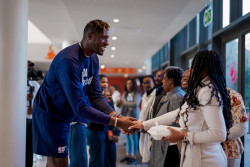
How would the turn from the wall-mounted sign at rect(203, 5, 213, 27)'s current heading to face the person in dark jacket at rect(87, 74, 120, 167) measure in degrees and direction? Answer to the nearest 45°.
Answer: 0° — it already faces them

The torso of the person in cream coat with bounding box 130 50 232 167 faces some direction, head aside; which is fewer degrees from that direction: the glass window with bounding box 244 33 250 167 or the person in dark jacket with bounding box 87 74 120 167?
the person in dark jacket

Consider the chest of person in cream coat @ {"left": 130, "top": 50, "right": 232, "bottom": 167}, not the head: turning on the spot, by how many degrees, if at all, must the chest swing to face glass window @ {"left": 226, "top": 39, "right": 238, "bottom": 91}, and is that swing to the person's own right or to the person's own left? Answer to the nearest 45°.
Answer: approximately 90° to the person's own right

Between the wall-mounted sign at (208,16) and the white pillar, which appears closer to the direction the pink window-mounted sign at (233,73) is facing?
the white pillar

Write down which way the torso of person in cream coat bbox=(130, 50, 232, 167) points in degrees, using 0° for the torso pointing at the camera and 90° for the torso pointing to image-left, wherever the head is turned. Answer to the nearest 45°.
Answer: approximately 90°

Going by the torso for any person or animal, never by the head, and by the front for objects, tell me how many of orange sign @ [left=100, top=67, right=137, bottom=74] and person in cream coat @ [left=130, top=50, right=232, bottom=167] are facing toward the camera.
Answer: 1

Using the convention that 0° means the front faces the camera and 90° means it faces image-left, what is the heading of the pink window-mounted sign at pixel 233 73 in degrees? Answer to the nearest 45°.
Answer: approximately 45°

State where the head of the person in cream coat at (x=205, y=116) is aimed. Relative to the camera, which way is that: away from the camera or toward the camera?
away from the camera

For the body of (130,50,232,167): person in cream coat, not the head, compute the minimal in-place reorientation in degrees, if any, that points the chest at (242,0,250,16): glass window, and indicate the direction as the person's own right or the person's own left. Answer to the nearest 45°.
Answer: approximately 90° to the person's own right

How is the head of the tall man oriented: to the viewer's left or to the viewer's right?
to the viewer's right

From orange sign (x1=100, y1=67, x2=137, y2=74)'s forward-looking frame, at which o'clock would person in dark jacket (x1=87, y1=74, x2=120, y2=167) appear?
The person in dark jacket is roughly at 12 o'clock from the orange sign.
